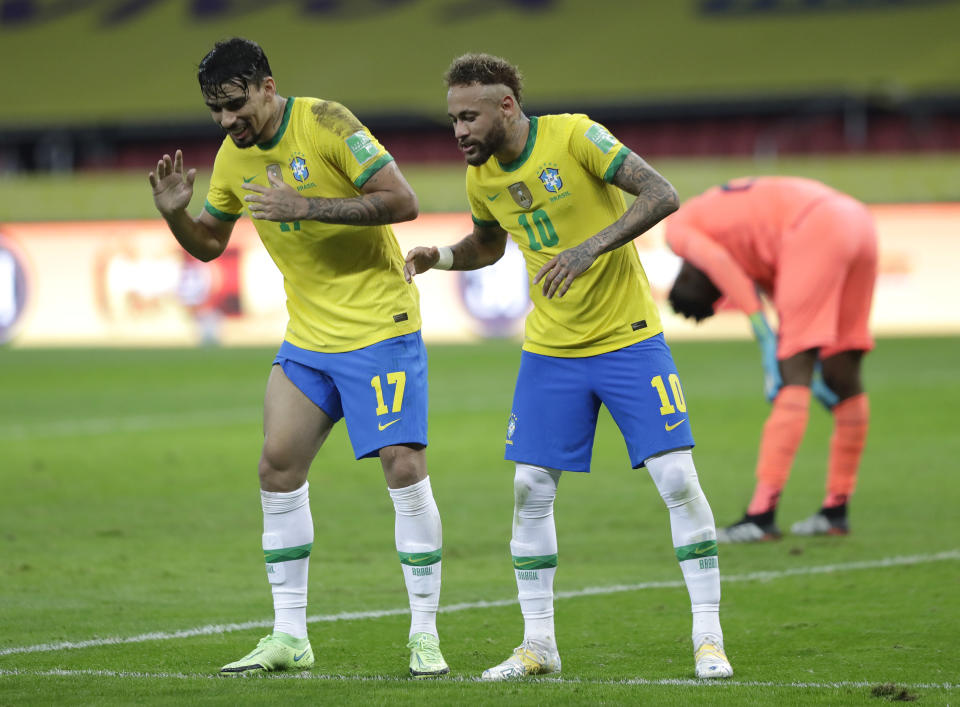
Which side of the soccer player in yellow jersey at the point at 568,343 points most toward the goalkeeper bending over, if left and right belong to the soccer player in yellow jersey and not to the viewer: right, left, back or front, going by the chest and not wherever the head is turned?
back

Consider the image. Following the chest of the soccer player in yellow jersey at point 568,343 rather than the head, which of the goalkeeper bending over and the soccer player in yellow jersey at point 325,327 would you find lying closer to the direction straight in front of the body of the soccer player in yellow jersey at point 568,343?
the soccer player in yellow jersey

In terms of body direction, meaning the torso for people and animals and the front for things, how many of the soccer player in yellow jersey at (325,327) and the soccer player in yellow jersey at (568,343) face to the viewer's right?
0

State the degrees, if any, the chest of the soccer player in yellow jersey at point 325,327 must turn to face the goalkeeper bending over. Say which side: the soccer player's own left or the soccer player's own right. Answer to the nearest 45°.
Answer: approximately 180°

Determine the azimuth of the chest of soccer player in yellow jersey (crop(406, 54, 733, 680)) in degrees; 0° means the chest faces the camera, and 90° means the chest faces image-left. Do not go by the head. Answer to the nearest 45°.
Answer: approximately 45°

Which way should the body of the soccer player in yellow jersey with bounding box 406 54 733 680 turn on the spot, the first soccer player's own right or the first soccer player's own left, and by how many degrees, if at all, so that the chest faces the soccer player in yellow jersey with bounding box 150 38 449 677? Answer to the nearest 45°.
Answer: approximately 45° to the first soccer player's own right

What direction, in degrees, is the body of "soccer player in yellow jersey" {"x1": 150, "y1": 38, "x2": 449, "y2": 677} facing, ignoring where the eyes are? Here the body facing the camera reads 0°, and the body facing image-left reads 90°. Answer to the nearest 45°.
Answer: approximately 45°
